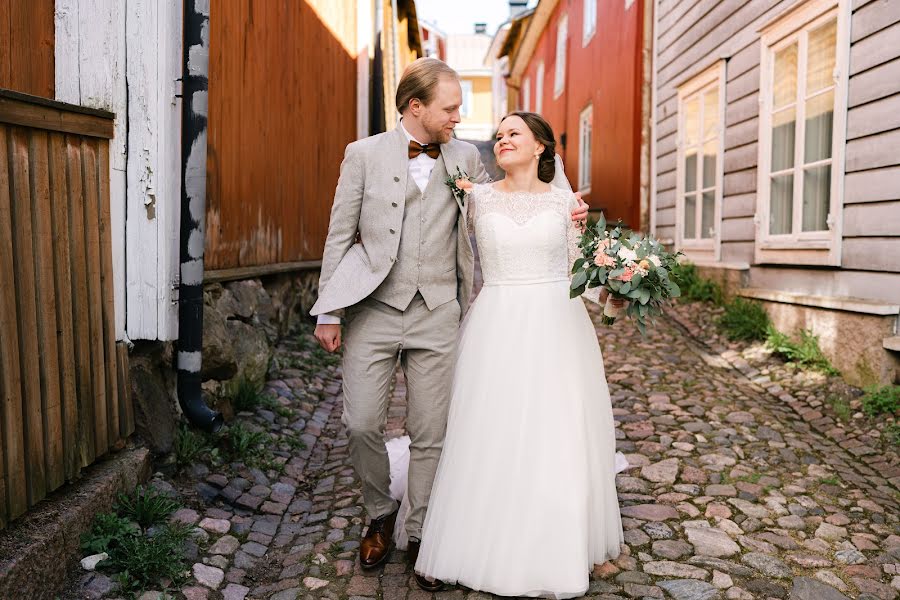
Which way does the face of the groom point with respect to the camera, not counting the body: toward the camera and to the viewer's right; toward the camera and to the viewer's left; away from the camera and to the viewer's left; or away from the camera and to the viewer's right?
toward the camera and to the viewer's right

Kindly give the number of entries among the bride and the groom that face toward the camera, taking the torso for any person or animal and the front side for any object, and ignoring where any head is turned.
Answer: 2

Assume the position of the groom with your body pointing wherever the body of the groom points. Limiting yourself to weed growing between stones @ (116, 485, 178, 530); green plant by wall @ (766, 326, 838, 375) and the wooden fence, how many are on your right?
2

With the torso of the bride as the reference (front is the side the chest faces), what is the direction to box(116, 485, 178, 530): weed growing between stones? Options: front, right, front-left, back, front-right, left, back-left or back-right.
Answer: right

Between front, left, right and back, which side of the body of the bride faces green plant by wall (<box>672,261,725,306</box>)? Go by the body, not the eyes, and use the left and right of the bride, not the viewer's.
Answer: back

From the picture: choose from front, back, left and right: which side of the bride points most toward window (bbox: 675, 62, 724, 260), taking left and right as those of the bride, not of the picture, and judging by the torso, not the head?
back

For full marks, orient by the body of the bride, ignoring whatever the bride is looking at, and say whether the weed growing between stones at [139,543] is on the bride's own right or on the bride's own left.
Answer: on the bride's own right

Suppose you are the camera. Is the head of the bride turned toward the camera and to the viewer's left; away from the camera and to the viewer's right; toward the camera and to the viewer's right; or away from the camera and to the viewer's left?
toward the camera and to the viewer's left

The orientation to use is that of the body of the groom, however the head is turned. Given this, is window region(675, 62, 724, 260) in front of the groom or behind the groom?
behind

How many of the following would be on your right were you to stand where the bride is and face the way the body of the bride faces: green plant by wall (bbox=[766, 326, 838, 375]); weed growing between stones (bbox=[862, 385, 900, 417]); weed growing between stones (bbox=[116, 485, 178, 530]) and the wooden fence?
2

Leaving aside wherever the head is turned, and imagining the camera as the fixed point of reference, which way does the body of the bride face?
toward the camera

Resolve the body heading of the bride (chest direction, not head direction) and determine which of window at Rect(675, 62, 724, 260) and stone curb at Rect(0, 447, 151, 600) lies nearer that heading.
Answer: the stone curb

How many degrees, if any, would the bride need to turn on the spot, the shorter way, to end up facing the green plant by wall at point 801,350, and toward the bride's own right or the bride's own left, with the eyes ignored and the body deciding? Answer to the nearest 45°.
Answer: approximately 135° to the bride's own left
